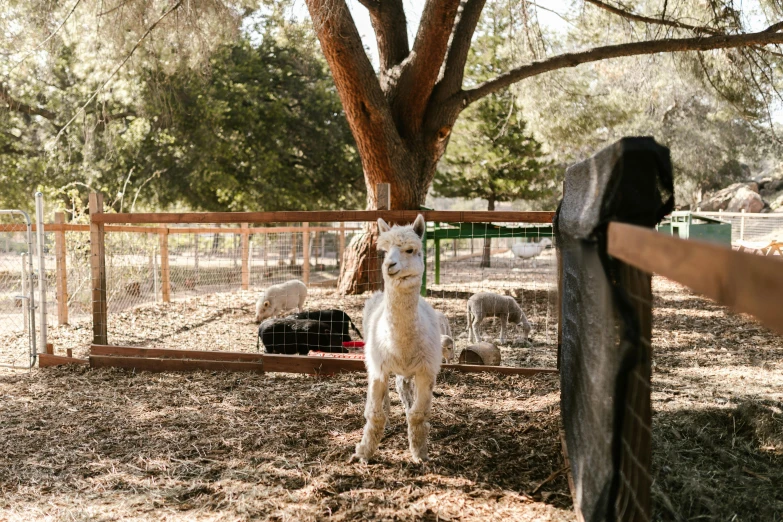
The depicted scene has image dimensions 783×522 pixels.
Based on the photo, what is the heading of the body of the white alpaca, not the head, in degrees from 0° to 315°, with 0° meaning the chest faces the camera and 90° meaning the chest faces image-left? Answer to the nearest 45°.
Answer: approximately 0°

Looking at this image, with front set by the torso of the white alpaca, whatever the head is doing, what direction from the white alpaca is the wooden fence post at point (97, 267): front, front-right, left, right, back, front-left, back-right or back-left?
back-right

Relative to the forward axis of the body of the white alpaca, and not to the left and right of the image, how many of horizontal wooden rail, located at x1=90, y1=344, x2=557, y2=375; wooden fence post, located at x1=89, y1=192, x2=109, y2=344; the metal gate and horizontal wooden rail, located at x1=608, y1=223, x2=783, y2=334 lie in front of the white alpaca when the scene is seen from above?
1

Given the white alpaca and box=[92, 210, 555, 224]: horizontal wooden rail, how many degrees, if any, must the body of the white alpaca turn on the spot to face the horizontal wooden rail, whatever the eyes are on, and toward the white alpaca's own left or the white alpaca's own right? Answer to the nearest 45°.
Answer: approximately 180°

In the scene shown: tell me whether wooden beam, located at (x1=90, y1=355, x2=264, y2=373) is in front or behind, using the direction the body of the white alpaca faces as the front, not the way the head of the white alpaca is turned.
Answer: behind

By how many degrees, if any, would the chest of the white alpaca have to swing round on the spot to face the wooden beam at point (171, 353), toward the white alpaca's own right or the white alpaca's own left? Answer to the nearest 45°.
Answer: approximately 135° to the white alpaca's own right

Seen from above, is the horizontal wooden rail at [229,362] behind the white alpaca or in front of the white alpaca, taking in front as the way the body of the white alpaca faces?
behind
